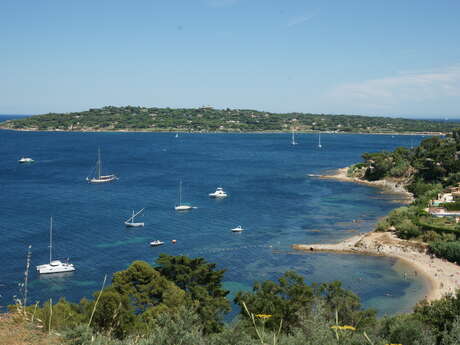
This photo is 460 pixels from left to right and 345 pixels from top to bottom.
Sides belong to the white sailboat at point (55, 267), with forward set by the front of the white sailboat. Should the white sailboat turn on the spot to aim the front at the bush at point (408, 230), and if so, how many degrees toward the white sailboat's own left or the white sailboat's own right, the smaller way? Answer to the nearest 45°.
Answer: approximately 180°

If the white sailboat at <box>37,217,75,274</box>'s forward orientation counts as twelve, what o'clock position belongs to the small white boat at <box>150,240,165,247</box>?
The small white boat is roughly at 5 o'clock from the white sailboat.

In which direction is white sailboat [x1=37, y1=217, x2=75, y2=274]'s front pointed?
to the viewer's left

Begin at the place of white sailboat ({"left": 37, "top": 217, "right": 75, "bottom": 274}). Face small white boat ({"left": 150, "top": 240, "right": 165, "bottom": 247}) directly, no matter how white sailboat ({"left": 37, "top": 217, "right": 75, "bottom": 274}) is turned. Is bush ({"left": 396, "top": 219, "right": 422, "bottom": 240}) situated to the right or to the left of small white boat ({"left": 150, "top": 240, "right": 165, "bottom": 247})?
right
